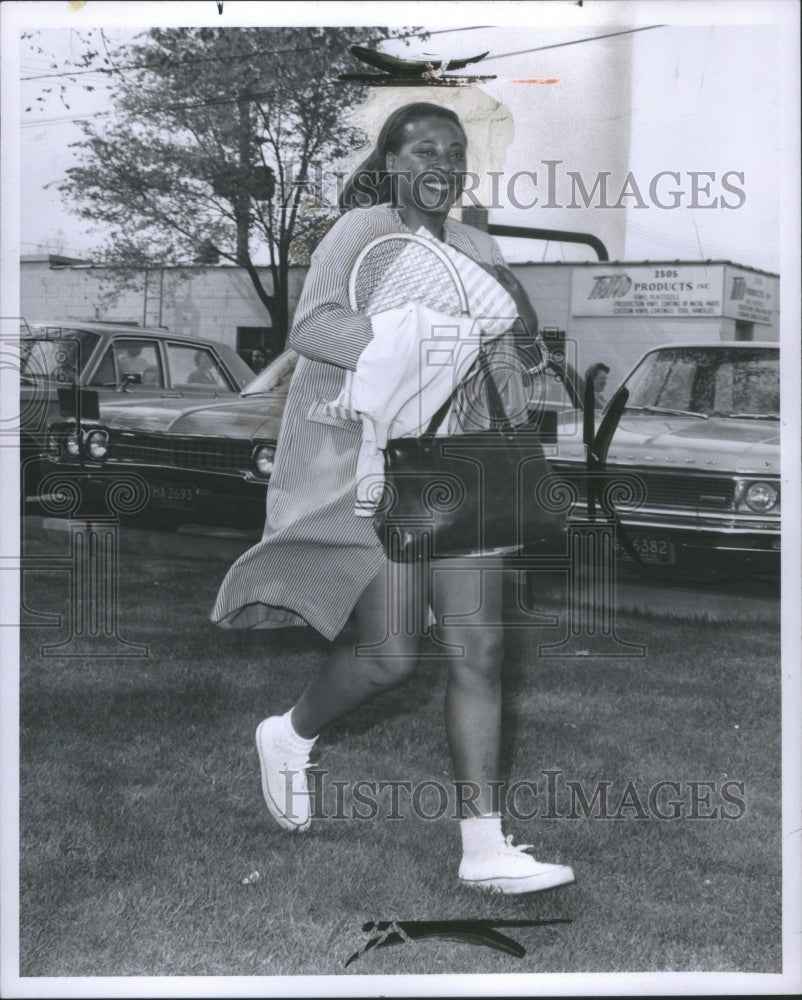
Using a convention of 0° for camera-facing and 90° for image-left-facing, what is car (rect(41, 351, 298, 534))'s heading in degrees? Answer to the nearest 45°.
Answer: approximately 45°

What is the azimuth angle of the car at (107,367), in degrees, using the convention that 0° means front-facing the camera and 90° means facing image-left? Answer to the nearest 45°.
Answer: approximately 45°
